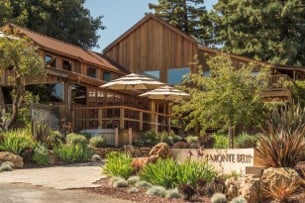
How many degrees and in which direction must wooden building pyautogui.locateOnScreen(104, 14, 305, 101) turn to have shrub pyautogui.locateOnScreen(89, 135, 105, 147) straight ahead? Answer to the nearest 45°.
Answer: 0° — it already faces it

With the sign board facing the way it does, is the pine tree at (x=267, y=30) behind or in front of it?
behind

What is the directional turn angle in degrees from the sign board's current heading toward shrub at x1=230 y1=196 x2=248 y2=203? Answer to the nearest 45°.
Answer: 0° — it already faces it

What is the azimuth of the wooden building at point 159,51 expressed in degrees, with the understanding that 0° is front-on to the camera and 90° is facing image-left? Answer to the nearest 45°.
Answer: approximately 0°

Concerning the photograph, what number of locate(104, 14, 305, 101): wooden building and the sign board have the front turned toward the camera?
2

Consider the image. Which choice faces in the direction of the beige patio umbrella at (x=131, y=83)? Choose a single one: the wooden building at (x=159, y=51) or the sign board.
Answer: the wooden building

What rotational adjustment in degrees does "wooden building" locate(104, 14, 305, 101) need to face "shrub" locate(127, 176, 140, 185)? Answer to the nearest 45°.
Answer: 0° — it already faces it

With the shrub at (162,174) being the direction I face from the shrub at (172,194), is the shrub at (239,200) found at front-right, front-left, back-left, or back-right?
back-right

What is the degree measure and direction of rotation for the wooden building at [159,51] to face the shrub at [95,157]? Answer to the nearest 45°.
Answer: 0° — it already faces it

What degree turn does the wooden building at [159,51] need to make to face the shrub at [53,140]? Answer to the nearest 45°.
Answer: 0° — it already faces it

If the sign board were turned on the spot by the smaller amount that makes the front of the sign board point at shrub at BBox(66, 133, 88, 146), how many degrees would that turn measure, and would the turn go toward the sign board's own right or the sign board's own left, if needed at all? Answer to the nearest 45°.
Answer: approximately 135° to the sign board's own right
